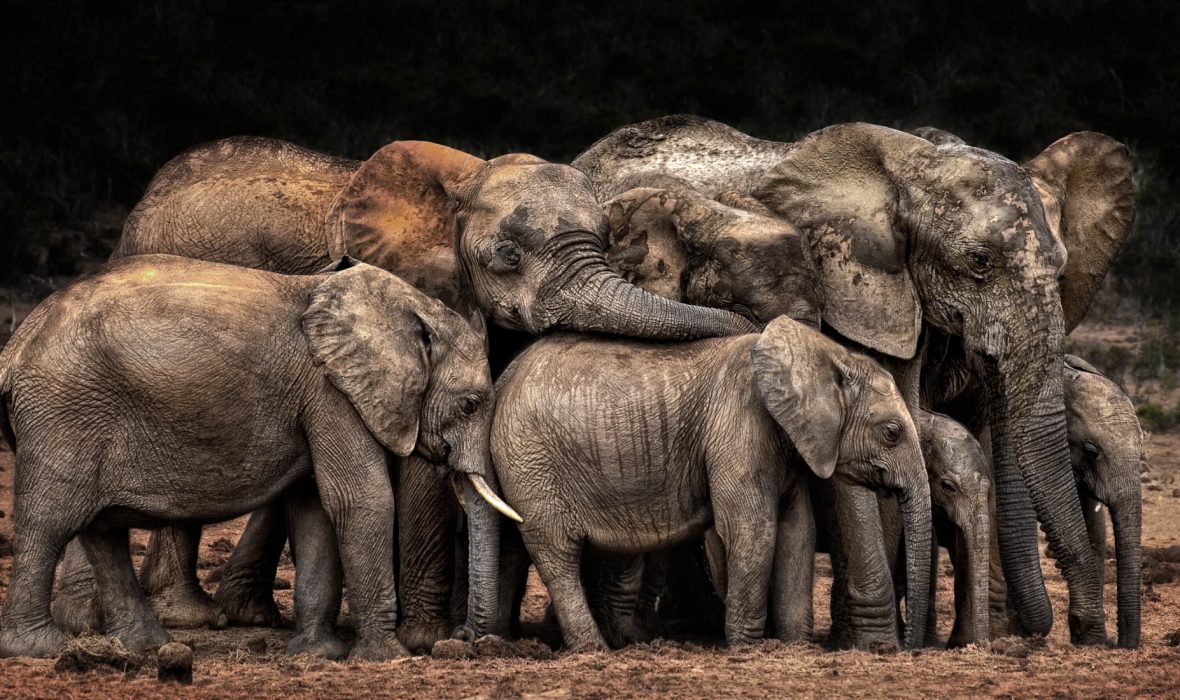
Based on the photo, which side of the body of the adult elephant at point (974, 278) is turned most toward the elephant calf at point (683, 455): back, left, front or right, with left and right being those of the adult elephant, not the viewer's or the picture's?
right

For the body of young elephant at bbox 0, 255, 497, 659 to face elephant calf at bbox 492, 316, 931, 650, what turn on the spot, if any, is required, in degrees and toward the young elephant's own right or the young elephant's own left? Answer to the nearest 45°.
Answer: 0° — it already faces it

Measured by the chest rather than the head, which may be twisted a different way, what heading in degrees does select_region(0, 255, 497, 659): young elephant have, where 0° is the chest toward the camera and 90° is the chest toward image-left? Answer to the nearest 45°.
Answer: approximately 270°

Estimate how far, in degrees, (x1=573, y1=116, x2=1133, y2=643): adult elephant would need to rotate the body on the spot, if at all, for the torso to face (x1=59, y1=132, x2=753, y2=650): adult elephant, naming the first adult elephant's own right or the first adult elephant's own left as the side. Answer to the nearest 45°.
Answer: approximately 135° to the first adult elephant's own right

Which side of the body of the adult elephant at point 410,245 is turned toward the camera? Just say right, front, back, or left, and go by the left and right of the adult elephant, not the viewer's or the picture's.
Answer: right

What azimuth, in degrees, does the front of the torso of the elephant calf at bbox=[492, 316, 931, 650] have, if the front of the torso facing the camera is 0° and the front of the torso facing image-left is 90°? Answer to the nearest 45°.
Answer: approximately 270°

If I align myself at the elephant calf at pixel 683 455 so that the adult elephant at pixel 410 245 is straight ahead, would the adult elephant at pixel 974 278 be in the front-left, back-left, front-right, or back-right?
back-right

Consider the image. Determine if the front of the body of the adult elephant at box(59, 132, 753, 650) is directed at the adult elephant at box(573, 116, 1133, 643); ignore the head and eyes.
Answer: yes
